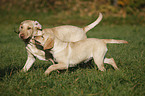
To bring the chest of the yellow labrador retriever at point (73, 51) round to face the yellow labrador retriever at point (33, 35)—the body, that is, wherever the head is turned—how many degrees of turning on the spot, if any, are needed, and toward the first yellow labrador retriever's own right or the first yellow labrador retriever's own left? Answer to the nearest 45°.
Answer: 0° — it already faces it

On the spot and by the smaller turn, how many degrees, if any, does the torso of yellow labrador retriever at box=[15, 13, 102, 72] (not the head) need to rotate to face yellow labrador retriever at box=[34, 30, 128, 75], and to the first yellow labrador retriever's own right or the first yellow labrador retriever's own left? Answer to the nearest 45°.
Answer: approximately 135° to the first yellow labrador retriever's own left

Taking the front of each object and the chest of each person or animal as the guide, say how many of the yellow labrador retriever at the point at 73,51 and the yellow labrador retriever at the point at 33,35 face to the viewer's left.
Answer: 2

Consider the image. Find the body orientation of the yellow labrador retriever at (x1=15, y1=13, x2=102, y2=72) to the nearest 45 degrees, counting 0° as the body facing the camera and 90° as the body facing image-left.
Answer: approximately 90°

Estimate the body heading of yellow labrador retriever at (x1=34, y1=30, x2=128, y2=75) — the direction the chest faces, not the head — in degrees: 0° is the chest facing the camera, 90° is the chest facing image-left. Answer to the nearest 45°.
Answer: approximately 90°
